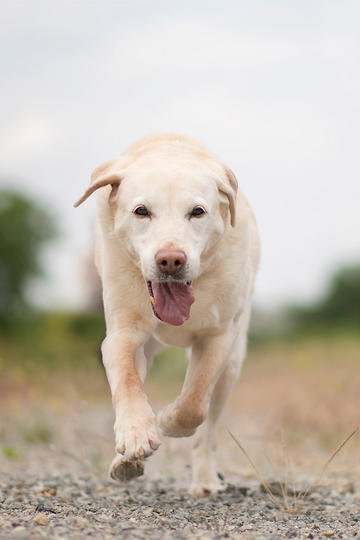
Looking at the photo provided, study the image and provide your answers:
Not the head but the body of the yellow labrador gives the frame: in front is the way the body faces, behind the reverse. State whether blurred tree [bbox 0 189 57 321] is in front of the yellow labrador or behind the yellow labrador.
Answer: behind

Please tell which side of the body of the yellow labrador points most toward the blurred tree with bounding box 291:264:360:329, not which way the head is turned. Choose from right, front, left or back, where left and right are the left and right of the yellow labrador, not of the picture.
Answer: back

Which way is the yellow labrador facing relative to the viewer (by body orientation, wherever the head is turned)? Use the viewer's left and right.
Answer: facing the viewer

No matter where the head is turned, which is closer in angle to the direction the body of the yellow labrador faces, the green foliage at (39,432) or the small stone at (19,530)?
the small stone
